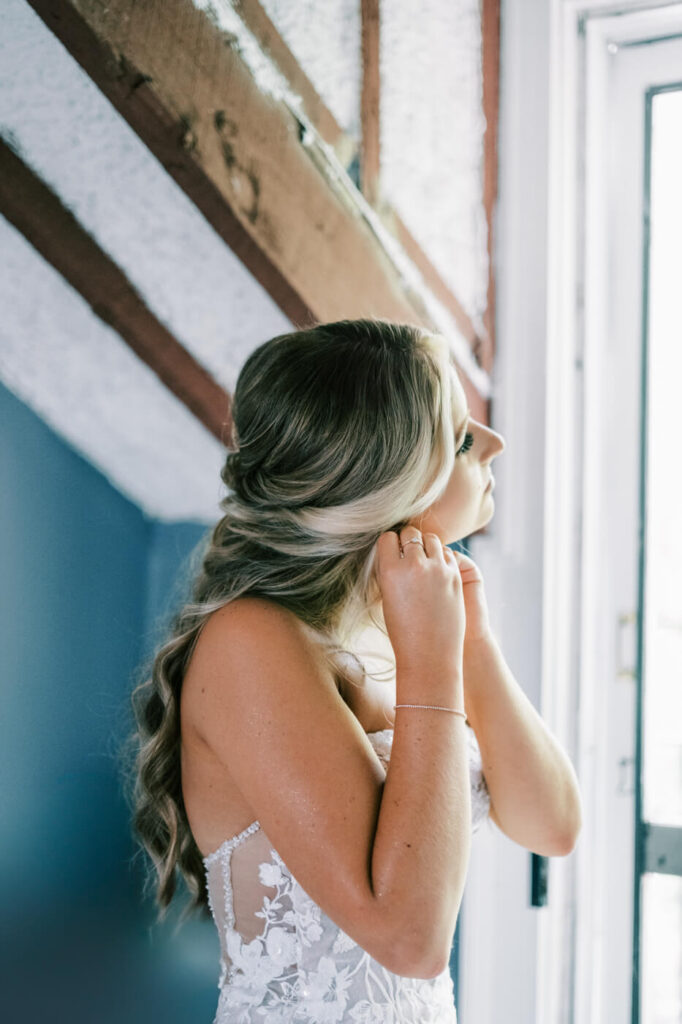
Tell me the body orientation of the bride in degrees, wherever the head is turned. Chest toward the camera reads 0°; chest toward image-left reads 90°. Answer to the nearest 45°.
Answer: approximately 270°
